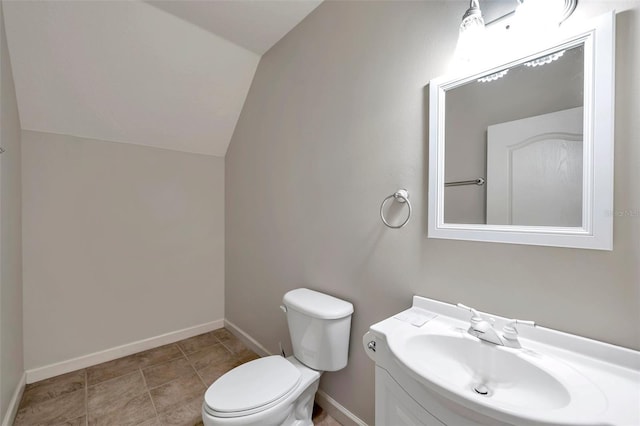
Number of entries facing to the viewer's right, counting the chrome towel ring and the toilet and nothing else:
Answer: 0

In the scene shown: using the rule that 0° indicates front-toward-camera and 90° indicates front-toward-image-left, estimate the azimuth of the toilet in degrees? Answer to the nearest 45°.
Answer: approximately 45°

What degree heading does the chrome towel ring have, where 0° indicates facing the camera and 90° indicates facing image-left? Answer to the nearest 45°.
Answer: approximately 45°
